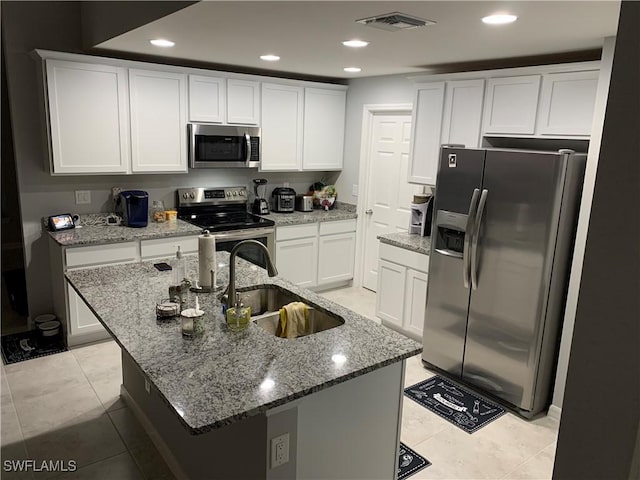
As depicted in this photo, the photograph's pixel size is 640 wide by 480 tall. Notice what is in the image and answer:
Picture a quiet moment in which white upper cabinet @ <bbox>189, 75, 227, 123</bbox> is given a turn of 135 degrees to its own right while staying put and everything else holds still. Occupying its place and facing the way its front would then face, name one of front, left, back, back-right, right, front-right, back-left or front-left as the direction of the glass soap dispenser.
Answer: left

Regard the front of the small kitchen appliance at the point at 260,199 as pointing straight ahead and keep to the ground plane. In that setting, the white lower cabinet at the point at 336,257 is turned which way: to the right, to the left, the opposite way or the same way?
the same way

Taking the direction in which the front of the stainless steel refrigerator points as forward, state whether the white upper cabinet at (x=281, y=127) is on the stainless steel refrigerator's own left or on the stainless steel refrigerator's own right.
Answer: on the stainless steel refrigerator's own right

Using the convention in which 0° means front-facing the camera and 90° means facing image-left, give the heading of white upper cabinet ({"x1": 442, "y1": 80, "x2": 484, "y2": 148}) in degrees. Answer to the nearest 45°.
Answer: approximately 45°

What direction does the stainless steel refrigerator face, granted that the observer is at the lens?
facing the viewer and to the left of the viewer

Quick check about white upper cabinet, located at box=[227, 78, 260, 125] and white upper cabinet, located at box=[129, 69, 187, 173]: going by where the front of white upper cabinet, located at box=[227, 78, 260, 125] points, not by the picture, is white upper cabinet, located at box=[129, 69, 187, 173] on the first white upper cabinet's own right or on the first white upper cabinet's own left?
on the first white upper cabinet's own right

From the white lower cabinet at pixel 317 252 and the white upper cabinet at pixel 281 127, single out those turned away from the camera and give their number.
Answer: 0

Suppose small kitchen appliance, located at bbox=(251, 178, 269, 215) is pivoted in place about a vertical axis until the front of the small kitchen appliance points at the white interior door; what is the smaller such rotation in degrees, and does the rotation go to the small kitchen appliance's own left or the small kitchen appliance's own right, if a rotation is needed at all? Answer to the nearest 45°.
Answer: approximately 45° to the small kitchen appliance's own left

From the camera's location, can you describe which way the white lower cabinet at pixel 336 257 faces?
facing the viewer and to the right of the viewer

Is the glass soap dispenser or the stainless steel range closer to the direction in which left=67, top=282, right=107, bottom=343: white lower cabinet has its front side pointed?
the glass soap dispenser

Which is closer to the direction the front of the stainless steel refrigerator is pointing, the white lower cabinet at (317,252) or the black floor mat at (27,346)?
the black floor mat

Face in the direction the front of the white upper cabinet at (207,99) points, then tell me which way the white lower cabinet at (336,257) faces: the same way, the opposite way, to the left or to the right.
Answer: the same way

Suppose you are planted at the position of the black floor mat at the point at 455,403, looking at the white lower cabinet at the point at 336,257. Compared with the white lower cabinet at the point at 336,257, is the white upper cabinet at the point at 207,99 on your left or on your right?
left

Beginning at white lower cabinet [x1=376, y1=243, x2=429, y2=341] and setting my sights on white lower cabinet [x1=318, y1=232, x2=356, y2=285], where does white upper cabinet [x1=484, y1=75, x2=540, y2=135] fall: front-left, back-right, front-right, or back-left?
back-right

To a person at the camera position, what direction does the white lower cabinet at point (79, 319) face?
facing the viewer

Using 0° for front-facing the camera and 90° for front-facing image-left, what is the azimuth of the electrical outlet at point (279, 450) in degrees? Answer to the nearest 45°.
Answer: approximately 315°

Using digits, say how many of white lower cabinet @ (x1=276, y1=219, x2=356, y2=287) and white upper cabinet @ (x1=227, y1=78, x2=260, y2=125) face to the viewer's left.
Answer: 0

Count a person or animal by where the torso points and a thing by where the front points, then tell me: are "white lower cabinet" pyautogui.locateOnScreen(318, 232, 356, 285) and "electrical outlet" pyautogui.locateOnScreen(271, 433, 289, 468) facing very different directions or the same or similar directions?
same or similar directions
